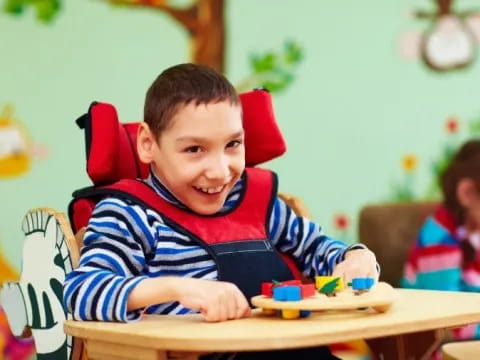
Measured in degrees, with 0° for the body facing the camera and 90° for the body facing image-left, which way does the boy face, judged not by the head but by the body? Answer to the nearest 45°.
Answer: approximately 315°
